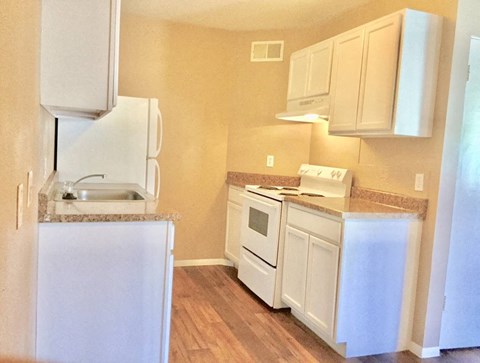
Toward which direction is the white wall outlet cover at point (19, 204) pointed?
to the viewer's right

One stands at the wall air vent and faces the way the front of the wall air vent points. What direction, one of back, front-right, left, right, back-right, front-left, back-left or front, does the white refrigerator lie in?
front-right

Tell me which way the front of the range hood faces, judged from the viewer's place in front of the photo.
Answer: facing the viewer and to the left of the viewer

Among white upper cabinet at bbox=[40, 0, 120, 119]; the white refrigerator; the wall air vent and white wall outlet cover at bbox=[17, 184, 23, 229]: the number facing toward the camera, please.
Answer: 1

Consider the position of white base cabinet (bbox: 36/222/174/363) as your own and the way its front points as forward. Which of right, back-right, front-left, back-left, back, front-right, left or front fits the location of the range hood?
front-left

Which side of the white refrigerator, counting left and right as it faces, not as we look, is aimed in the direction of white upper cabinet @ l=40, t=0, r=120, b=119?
right

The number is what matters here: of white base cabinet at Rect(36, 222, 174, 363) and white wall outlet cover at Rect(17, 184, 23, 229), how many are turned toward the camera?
0

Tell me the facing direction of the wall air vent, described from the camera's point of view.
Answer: facing the viewer

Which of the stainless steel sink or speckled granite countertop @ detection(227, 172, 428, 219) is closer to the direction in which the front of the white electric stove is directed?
the stainless steel sink

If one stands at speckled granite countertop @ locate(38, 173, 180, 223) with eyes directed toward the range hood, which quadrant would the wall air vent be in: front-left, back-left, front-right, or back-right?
front-left

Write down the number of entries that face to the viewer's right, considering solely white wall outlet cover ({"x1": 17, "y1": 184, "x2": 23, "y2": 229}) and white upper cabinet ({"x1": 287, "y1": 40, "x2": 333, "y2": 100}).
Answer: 1
